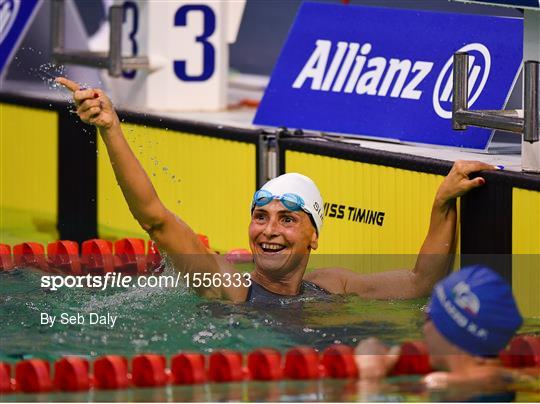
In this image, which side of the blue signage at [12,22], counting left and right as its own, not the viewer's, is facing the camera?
front

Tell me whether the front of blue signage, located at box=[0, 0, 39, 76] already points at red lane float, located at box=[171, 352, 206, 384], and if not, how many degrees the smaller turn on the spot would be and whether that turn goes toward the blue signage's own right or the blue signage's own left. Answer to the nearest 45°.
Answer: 0° — it already faces it

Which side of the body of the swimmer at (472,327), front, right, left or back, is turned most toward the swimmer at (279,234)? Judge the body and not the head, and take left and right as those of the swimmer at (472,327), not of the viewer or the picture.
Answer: front

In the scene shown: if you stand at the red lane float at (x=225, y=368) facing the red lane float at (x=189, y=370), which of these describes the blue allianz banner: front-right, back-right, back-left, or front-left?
back-right

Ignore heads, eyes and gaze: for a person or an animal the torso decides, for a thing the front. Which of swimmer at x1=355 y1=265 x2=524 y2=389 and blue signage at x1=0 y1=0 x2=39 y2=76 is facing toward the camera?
the blue signage

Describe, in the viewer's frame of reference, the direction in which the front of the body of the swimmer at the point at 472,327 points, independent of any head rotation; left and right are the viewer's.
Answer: facing away from the viewer and to the left of the viewer

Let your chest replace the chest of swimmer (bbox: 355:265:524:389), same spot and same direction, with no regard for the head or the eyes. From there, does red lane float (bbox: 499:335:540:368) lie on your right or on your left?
on your right

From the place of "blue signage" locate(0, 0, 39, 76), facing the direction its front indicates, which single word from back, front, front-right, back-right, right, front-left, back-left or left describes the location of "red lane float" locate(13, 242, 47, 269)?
front

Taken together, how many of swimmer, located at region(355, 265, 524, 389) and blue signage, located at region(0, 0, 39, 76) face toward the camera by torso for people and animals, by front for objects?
1

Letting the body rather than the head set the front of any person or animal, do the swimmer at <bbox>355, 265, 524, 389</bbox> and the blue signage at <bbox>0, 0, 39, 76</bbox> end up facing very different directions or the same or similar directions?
very different directions

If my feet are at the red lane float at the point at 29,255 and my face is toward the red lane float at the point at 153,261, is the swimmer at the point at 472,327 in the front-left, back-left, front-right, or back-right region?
front-right

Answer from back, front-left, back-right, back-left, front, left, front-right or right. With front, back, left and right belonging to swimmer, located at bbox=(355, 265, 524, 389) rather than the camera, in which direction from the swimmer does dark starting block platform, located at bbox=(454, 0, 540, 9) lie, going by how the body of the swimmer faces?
front-right

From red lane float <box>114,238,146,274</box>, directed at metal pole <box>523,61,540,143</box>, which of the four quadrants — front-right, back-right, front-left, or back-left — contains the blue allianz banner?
front-left
